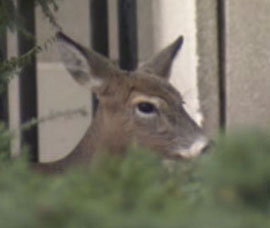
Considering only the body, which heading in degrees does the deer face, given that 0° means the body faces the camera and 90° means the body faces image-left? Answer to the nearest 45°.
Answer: approximately 270°
